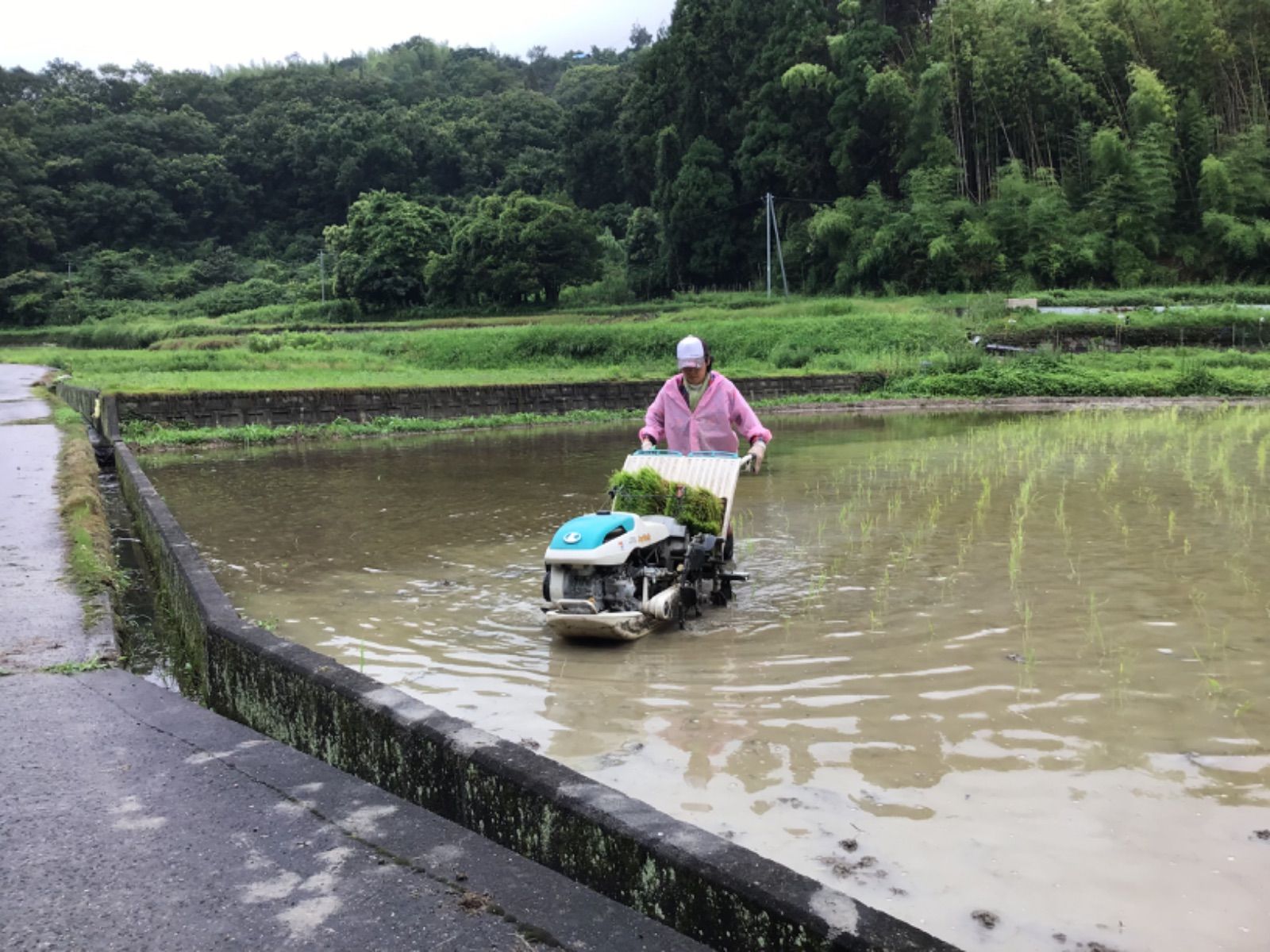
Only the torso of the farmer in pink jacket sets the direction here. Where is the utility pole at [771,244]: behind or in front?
behind

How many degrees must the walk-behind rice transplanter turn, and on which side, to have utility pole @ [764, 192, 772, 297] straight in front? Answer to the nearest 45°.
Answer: approximately 135° to its right

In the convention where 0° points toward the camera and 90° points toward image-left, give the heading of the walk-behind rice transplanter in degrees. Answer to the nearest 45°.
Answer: approximately 45°

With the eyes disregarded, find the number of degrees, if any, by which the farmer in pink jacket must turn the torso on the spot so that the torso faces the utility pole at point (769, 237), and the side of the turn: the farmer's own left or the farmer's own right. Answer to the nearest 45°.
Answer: approximately 180°

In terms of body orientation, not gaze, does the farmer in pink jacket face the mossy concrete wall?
yes

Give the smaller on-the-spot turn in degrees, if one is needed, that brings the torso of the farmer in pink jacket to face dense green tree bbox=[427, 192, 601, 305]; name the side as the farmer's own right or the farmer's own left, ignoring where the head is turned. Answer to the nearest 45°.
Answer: approximately 180°

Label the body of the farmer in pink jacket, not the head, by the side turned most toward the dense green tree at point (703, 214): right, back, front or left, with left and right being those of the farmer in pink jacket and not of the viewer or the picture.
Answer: back

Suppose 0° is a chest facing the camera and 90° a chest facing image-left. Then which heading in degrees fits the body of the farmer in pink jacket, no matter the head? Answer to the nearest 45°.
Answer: approximately 0°
